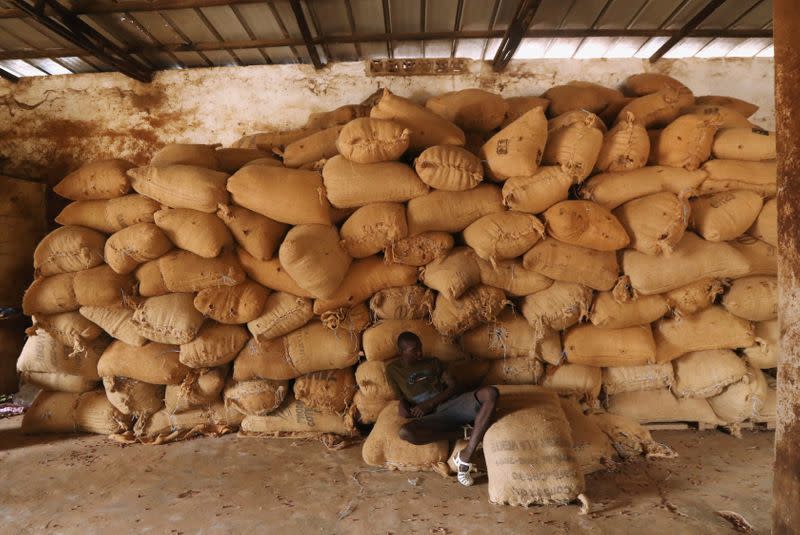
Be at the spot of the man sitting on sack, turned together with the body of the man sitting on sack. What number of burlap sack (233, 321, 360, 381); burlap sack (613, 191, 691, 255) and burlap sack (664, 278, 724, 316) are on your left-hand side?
2

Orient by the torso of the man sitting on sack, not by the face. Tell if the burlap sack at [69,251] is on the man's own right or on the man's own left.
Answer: on the man's own right

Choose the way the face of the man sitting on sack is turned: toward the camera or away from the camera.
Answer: toward the camera

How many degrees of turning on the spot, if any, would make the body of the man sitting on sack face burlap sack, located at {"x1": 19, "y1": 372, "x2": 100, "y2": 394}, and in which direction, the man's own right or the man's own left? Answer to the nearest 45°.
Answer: approximately 90° to the man's own right

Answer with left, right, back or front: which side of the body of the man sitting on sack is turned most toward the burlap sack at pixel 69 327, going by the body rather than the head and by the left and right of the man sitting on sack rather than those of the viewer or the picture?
right

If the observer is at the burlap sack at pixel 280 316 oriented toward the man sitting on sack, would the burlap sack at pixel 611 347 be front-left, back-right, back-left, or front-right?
front-left

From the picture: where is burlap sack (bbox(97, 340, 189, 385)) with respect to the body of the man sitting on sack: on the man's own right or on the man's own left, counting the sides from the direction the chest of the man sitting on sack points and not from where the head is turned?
on the man's own right

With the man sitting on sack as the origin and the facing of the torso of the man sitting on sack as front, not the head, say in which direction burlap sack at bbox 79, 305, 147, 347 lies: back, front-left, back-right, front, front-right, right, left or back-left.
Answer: right

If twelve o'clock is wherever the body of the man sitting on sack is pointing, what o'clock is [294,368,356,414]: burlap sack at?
The burlap sack is roughly at 4 o'clock from the man sitting on sack.

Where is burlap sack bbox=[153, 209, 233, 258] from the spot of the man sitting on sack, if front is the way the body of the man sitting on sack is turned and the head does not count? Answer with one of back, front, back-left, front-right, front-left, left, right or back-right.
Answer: right

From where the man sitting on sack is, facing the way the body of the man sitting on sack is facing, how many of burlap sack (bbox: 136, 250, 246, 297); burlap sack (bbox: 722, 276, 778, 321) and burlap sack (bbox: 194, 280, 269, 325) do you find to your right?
2

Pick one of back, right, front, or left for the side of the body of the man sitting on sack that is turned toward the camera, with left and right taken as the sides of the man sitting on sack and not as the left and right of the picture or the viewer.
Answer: front

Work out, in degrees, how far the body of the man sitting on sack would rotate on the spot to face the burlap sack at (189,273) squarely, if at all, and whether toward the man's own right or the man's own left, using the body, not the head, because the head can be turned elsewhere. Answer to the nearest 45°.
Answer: approximately 90° to the man's own right

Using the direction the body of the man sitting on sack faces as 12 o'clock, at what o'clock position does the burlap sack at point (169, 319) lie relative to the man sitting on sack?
The burlap sack is roughly at 3 o'clock from the man sitting on sack.

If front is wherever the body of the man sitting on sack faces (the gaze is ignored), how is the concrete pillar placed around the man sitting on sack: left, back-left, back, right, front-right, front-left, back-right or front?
front-left

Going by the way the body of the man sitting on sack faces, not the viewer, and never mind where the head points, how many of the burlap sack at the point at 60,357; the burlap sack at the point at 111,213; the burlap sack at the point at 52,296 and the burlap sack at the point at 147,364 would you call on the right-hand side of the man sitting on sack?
4

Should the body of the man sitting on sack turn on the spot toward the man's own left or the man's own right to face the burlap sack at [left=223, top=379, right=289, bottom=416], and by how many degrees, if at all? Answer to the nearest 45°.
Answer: approximately 90° to the man's own right
